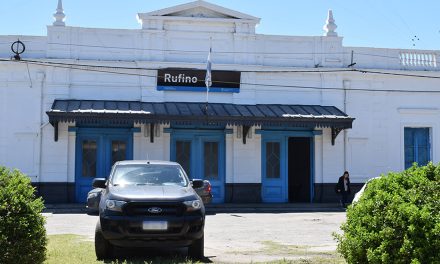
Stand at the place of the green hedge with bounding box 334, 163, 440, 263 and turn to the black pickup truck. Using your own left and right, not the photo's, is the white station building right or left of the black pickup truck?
right

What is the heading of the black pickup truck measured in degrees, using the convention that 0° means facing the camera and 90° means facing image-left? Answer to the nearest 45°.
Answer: approximately 0°

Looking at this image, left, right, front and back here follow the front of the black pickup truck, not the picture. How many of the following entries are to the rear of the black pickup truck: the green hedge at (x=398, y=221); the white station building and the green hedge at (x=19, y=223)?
1

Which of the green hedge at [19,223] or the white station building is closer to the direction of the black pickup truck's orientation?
the green hedge

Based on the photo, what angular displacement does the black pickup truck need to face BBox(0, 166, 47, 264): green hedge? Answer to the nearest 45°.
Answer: approximately 45° to its right

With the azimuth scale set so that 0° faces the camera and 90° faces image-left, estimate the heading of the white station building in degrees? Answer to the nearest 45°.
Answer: approximately 0°

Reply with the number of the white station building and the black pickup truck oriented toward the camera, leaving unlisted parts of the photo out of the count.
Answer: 2

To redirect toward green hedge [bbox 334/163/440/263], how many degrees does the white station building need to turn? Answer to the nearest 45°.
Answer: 0° — it already faces it
